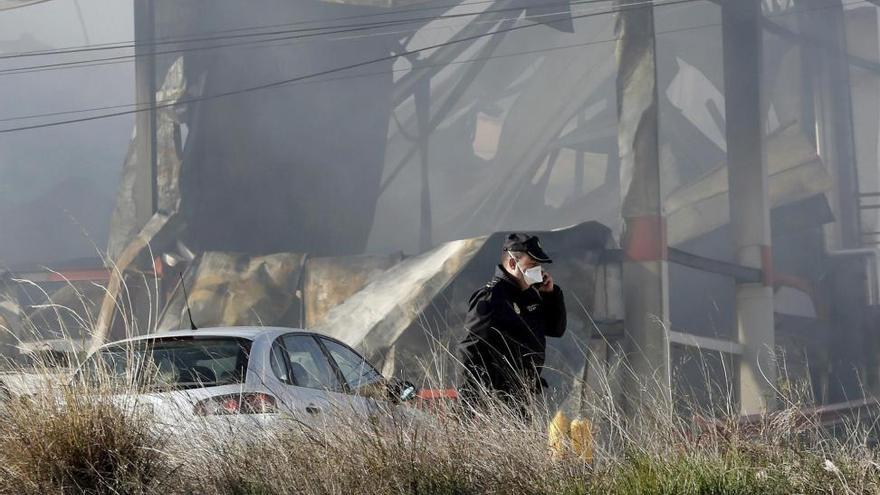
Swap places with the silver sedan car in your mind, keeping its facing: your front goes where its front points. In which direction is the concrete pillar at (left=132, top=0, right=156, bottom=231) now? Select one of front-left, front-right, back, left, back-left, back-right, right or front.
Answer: front-left

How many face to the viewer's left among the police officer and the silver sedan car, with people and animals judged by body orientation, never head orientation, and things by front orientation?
0

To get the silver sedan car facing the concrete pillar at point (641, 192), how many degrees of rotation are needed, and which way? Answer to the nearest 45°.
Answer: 0° — it already faces it

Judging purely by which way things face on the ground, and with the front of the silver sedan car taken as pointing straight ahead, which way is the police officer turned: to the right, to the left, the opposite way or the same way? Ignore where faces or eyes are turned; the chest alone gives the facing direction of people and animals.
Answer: to the right

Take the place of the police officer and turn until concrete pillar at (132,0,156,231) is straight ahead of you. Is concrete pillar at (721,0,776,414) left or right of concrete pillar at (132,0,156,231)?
right

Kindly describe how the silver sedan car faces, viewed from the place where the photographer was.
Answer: facing away from the viewer and to the right of the viewer

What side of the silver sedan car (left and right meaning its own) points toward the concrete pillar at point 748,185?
front

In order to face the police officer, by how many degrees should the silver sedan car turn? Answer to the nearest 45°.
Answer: approximately 90° to its right

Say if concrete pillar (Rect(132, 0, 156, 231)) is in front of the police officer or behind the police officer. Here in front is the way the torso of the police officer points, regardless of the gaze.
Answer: behind

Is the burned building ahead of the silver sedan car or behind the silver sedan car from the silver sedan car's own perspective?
ahead

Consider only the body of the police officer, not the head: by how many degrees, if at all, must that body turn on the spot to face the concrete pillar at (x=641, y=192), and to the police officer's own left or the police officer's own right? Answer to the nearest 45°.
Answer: approximately 135° to the police officer's own left
